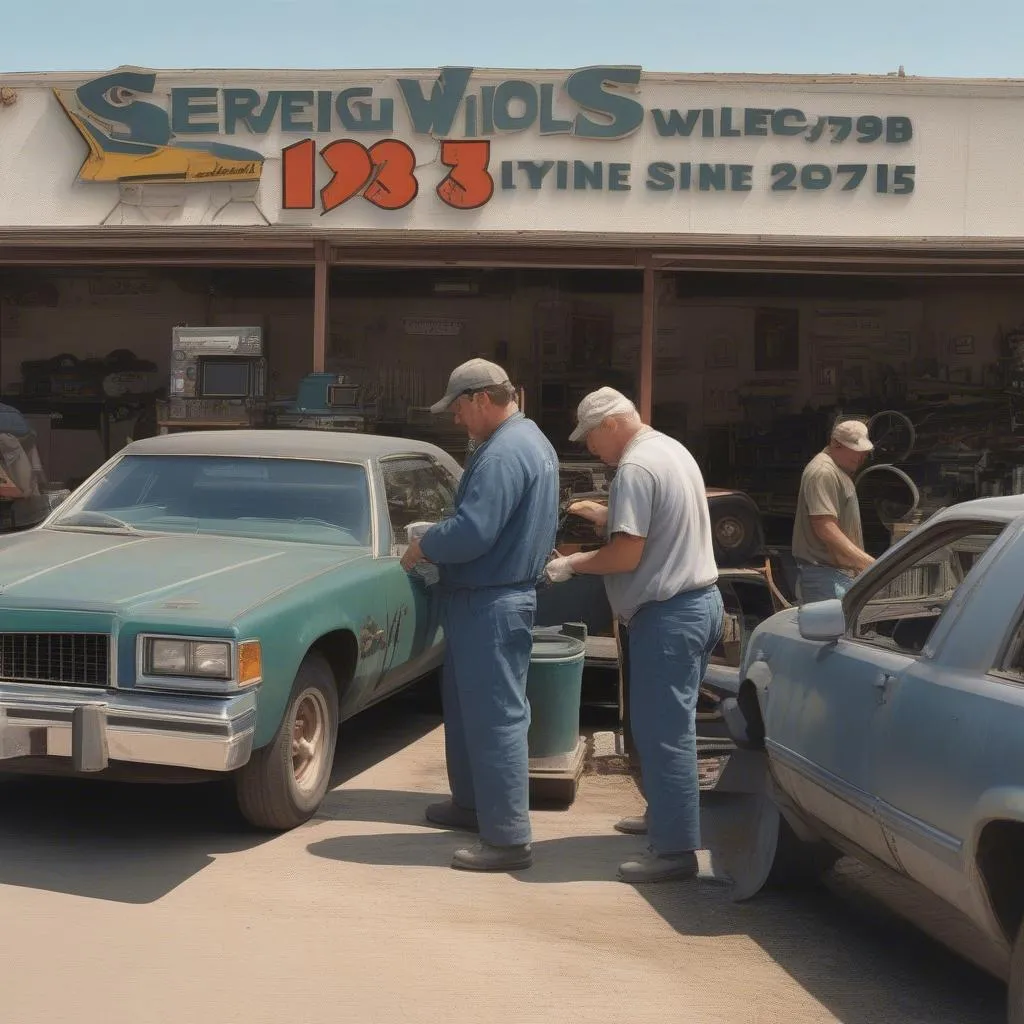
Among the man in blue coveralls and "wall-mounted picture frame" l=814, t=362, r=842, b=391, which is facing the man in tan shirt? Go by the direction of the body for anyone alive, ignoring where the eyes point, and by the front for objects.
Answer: the wall-mounted picture frame

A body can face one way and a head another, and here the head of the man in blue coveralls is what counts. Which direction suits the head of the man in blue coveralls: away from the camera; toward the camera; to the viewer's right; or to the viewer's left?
to the viewer's left

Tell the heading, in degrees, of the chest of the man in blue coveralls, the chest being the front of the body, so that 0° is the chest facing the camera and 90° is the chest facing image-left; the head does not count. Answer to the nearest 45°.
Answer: approximately 90°

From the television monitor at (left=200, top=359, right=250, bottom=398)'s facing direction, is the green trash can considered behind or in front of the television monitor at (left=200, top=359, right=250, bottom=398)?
in front

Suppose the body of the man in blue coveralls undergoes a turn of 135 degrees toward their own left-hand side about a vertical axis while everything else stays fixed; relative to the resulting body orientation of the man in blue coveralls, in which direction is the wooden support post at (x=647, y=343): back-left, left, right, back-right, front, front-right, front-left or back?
back-left

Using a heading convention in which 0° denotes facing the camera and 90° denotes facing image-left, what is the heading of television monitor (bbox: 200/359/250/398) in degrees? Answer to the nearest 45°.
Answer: approximately 0°

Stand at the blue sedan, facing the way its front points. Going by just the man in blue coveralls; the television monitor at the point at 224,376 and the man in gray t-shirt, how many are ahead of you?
3

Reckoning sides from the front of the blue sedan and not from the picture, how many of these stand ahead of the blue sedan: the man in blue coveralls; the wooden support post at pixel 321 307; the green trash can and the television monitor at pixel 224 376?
4

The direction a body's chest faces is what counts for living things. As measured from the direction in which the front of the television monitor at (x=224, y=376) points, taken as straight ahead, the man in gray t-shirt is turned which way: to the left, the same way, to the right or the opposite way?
to the right

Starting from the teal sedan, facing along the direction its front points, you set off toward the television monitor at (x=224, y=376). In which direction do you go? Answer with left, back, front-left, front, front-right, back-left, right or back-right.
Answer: back-right
